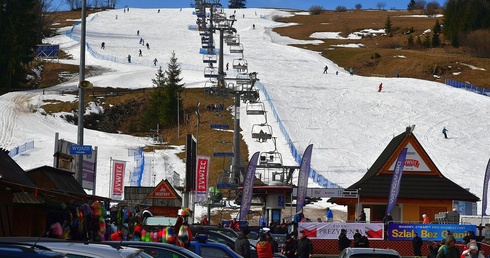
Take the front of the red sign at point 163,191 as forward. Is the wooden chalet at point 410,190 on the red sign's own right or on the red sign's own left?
on the red sign's own left

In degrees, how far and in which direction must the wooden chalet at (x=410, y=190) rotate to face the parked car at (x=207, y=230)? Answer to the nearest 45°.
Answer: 0° — it already faces it

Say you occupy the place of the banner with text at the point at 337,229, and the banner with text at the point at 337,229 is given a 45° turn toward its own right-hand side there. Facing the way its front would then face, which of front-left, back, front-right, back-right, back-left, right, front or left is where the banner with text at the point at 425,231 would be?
back-left

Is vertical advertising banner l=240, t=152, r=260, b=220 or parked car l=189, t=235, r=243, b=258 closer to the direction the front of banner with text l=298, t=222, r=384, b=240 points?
the parked car

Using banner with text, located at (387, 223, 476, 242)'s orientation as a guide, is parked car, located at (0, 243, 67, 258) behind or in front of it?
in front
